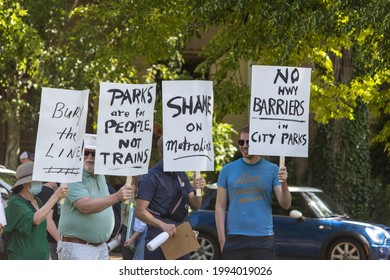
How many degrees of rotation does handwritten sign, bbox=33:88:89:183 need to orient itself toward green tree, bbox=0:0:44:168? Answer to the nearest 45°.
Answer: approximately 180°

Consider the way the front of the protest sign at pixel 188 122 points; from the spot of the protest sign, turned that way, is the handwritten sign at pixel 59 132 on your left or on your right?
on your right

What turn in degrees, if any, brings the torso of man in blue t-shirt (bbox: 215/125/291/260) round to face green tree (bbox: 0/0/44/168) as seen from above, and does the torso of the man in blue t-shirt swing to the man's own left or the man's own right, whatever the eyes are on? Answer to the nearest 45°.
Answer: approximately 135° to the man's own right

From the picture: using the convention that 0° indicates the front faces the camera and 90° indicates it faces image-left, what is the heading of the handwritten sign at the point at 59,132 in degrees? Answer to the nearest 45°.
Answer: approximately 0°

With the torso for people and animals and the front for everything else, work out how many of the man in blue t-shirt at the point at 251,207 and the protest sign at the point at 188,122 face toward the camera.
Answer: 2
